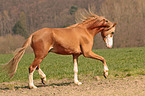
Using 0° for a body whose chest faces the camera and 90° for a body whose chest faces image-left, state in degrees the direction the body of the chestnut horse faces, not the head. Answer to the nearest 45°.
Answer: approximately 270°
